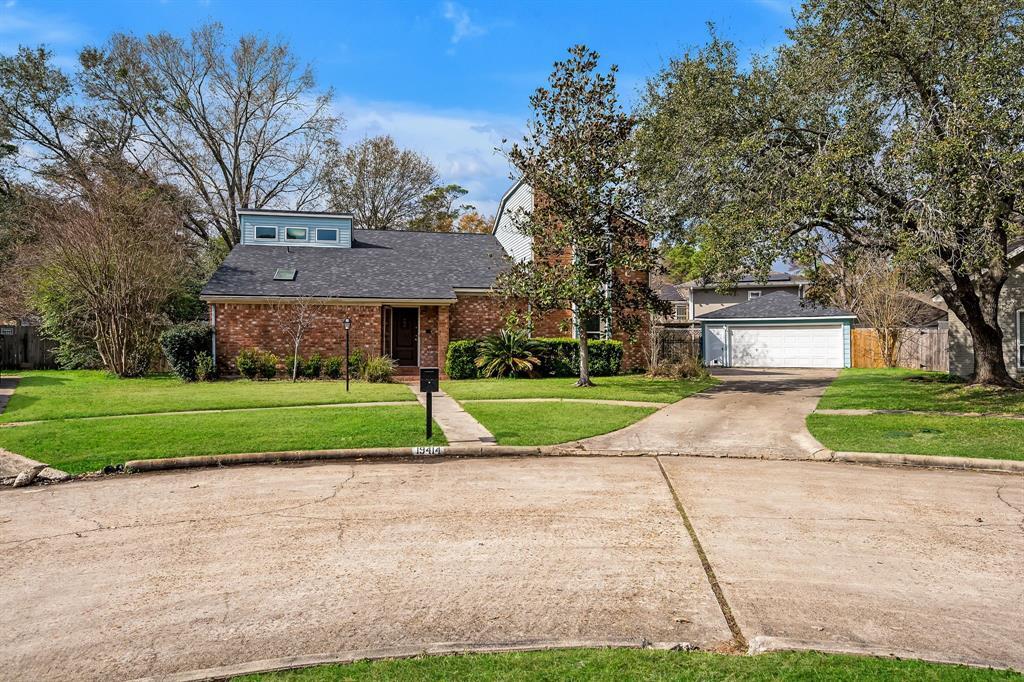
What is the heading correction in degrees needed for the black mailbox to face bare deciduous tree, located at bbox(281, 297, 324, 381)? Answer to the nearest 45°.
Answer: approximately 180°

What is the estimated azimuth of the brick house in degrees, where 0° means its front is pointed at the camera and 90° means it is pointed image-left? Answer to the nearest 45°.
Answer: approximately 0°

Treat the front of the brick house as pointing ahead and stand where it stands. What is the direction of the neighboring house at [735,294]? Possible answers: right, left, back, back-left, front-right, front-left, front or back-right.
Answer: back-left

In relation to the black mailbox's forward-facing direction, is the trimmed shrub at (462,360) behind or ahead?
behind

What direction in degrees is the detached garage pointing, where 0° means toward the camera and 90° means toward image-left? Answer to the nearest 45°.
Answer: approximately 0°

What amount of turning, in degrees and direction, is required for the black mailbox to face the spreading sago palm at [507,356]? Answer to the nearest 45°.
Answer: approximately 180°

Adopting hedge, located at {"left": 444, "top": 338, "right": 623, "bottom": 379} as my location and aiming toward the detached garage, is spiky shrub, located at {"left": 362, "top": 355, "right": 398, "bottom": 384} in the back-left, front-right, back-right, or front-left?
back-left

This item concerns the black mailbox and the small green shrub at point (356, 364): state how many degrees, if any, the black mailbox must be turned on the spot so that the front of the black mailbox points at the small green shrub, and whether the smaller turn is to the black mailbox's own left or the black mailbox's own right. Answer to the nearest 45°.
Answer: approximately 180°

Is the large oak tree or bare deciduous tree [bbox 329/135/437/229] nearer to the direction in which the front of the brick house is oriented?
the large oak tree
